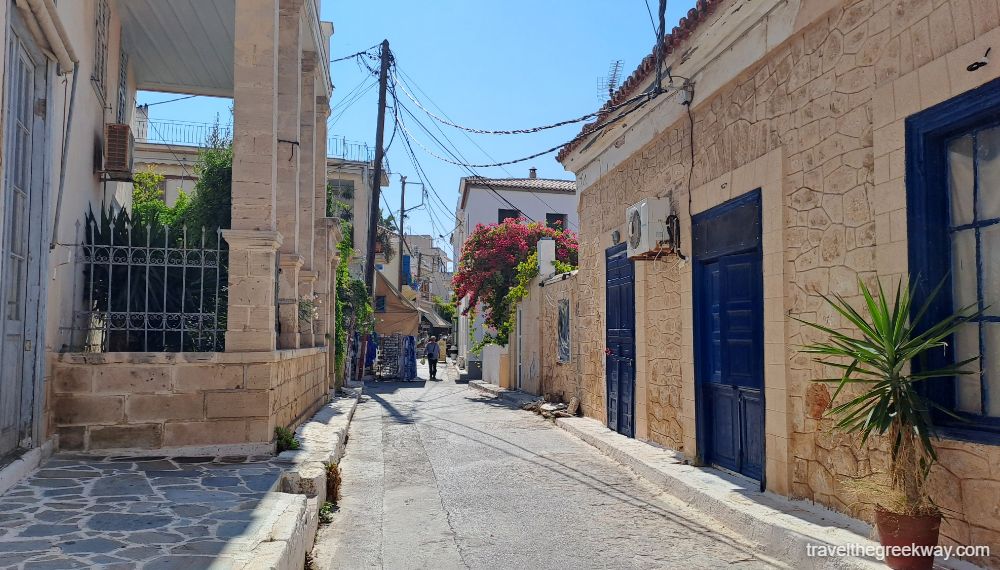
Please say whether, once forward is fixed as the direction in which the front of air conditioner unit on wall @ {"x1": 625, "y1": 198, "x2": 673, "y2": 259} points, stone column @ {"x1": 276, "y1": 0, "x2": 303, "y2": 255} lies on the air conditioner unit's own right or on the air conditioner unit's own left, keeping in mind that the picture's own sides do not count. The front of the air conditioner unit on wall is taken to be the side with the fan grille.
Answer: on the air conditioner unit's own right

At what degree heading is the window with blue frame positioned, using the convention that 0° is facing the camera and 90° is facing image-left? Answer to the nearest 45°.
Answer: approximately 45°

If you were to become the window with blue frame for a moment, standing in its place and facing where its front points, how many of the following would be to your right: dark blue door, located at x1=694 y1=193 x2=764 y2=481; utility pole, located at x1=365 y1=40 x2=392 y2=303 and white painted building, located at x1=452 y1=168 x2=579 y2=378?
3

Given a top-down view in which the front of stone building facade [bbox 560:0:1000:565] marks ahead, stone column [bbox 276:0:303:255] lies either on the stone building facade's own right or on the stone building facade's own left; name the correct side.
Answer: on the stone building facade's own right

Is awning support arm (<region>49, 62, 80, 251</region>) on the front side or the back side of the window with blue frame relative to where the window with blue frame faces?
on the front side

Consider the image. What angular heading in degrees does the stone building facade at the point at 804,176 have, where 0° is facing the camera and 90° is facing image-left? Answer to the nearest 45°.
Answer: approximately 45°

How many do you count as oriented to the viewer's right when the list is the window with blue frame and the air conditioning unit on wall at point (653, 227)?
0

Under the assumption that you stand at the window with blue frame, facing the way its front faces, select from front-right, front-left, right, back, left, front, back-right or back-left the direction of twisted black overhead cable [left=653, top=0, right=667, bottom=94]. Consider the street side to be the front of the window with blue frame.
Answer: right

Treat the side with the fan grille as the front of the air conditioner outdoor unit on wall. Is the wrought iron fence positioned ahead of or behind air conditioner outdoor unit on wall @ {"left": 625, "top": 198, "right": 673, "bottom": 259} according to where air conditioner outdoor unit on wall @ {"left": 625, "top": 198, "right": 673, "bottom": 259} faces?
ahead

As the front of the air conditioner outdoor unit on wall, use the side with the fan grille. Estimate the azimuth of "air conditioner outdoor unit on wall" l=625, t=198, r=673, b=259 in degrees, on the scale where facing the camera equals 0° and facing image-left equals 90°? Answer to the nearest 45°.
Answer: approximately 45°

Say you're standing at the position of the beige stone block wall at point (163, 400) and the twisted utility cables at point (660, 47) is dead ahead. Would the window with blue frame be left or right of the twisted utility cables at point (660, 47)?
right

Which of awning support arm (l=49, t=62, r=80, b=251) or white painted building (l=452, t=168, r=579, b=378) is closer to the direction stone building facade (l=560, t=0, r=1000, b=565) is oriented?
the awning support arm

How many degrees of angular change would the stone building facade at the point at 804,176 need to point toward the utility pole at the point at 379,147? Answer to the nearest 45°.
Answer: approximately 90° to its right

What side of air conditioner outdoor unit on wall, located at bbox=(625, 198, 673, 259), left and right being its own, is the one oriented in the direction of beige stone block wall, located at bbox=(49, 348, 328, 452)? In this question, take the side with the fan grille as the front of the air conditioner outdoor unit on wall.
front
